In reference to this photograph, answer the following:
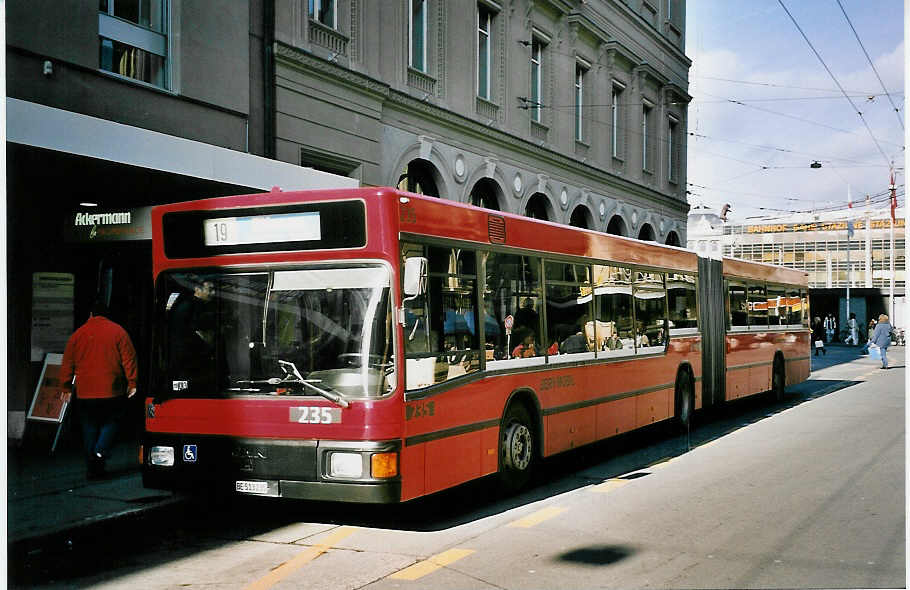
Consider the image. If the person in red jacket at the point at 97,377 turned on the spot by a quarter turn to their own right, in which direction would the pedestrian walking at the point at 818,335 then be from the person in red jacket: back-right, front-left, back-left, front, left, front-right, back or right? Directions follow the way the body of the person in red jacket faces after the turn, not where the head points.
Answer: front-left

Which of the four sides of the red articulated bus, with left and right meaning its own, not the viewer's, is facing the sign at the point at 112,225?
right

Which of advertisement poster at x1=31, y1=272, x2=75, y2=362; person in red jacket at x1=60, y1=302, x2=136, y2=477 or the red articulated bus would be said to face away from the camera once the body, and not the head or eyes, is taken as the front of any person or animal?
the person in red jacket

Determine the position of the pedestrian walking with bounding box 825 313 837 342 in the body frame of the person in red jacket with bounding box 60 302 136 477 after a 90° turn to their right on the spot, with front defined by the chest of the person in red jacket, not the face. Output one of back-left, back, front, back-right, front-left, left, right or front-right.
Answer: front-left

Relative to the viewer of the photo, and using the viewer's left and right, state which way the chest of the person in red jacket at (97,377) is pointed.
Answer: facing away from the viewer

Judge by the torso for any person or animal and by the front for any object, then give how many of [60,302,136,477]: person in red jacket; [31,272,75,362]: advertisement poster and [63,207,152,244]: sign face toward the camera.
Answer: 2

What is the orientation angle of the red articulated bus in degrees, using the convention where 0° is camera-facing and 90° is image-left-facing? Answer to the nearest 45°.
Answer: approximately 45°

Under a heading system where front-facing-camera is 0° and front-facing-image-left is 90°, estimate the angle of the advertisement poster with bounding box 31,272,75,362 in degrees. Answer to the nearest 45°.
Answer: approximately 0°

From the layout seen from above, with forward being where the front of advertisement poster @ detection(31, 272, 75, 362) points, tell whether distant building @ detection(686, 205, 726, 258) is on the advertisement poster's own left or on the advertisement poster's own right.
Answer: on the advertisement poster's own left

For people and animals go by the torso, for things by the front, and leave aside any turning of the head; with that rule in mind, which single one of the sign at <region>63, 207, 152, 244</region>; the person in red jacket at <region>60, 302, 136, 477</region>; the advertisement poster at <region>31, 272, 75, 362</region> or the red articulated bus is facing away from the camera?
the person in red jacket

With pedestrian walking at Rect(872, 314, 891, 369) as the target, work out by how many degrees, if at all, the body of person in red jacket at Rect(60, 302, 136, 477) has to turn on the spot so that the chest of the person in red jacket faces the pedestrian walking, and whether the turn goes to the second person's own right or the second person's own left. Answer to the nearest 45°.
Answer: approximately 45° to the second person's own right

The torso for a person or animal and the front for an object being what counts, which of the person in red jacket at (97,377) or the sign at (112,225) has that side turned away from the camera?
the person in red jacket

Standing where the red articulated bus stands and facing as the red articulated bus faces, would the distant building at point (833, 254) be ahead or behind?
behind
